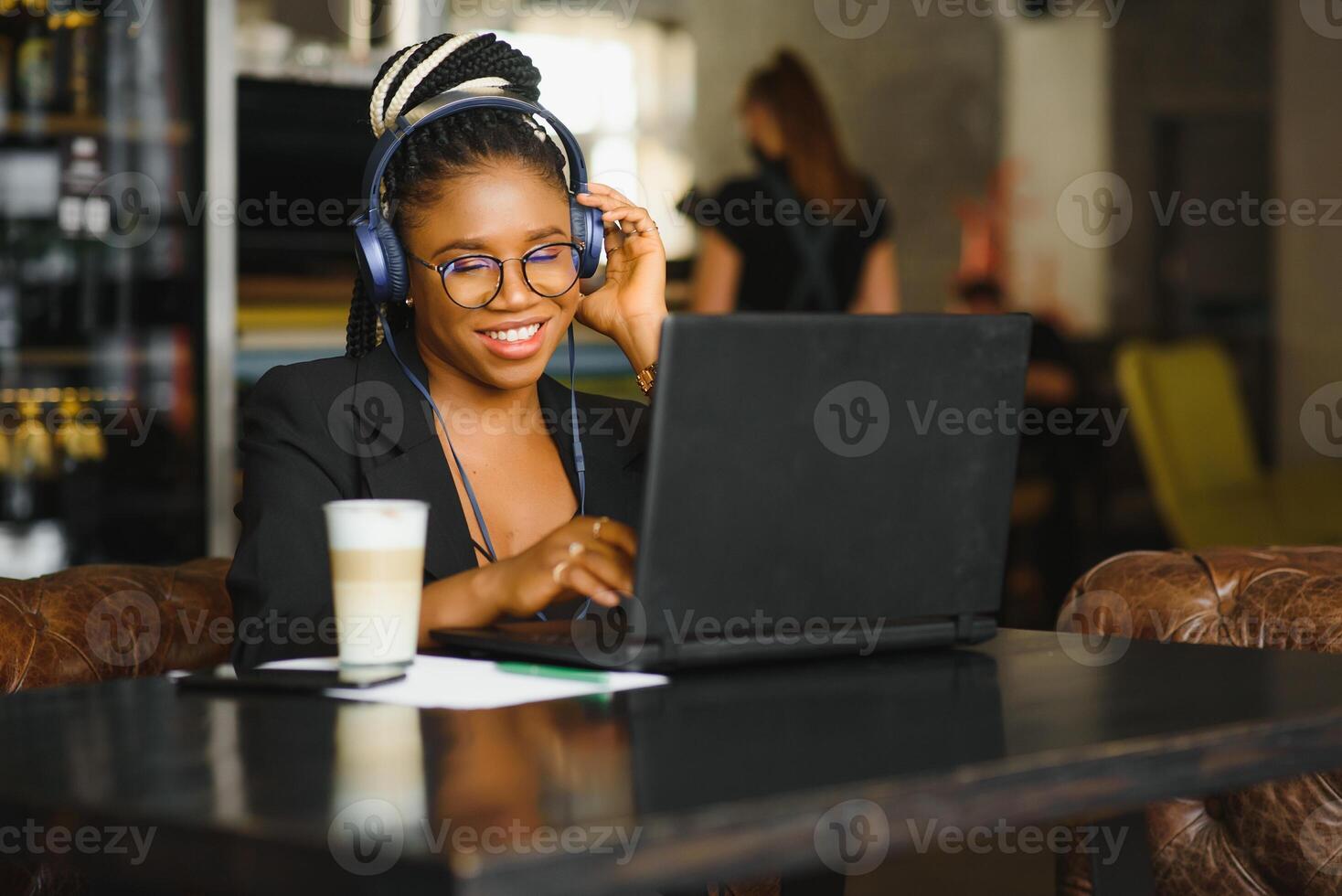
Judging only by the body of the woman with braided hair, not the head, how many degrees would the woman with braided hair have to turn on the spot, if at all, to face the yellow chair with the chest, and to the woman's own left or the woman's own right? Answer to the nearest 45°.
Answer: approximately 90° to the woman's own left

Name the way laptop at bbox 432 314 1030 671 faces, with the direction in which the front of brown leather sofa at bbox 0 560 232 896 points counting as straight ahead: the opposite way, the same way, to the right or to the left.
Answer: the opposite way

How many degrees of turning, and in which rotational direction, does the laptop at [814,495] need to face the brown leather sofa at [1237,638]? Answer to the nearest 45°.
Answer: approximately 90° to its right

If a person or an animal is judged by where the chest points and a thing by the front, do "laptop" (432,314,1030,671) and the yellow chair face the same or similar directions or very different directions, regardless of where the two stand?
very different directions

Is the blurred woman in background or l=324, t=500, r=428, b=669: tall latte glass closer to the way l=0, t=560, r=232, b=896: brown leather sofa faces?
the tall latte glass

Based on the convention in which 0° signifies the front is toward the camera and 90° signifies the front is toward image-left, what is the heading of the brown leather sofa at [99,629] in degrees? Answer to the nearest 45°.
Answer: approximately 315°

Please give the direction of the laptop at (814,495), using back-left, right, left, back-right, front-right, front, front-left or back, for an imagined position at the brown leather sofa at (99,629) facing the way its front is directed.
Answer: front

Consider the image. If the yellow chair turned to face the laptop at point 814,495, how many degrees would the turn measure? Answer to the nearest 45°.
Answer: approximately 45° to its right

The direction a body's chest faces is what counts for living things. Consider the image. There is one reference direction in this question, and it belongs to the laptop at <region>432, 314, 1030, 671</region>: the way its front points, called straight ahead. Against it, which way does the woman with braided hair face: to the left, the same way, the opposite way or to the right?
the opposite way

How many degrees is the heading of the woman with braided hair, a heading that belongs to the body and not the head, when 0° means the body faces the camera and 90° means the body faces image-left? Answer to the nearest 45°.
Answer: approximately 315°

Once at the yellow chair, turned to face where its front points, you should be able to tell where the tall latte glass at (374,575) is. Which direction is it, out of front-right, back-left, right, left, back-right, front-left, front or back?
front-right

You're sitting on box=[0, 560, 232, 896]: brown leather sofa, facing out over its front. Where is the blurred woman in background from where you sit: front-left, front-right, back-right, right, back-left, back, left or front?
left

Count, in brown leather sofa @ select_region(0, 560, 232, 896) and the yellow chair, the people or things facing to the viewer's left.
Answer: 0

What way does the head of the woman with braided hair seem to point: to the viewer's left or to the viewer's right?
to the viewer's right
